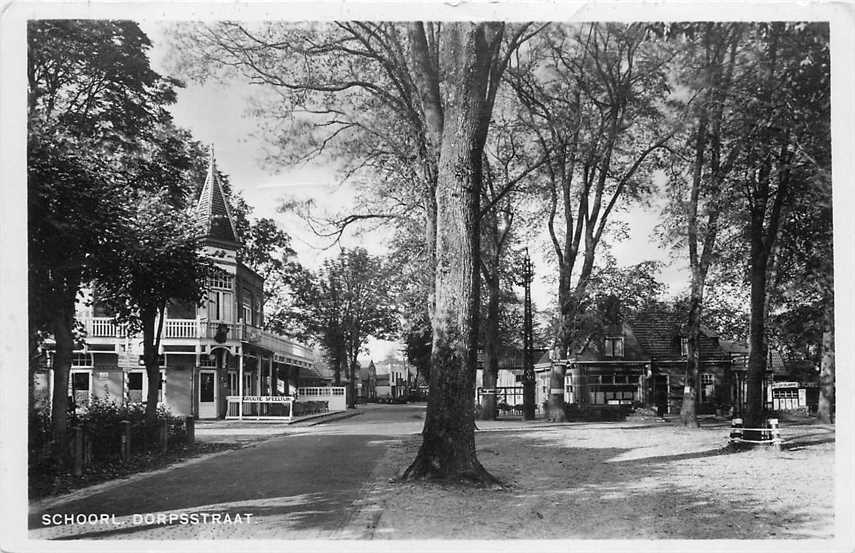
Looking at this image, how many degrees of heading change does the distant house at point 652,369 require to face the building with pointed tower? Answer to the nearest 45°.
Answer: approximately 45° to its right

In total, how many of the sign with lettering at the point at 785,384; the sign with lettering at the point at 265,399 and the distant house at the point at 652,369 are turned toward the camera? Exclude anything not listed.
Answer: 3

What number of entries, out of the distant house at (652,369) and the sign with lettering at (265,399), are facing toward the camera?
2

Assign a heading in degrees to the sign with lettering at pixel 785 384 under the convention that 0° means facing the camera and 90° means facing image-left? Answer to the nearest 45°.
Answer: approximately 0°

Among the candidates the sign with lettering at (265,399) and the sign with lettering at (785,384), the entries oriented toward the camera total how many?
2

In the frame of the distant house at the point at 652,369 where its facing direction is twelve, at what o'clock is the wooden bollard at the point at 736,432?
The wooden bollard is roughly at 12 o'clock from the distant house.

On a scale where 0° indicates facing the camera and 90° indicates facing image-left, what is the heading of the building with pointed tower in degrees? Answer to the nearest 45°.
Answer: approximately 315°

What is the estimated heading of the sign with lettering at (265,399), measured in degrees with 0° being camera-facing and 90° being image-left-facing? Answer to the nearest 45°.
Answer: approximately 0°

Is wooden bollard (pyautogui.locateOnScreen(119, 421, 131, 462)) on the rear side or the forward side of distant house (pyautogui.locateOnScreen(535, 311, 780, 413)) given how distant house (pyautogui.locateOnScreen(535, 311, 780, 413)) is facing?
on the forward side
